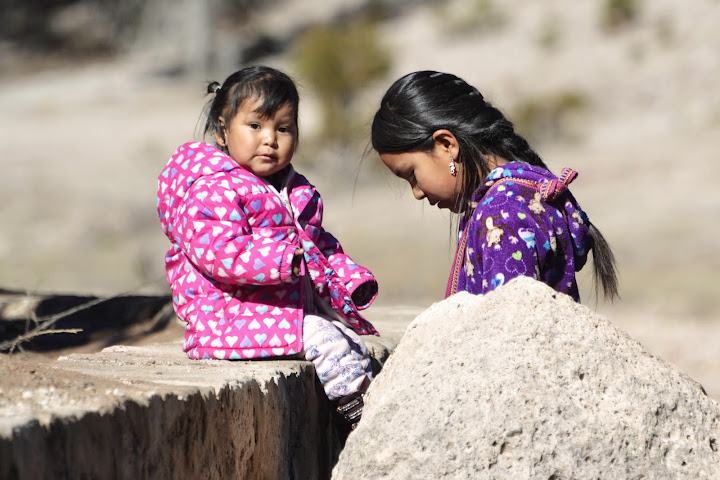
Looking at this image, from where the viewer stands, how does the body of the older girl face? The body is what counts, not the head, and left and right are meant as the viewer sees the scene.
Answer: facing to the left of the viewer

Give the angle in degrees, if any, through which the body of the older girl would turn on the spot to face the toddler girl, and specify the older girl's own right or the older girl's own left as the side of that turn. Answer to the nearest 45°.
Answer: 0° — they already face them

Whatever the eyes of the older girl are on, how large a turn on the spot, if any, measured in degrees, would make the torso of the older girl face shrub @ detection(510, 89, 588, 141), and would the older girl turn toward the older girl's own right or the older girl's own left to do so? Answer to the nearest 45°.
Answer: approximately 90° to the older girl's own right

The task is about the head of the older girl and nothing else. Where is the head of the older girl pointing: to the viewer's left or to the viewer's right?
to the viewer's left

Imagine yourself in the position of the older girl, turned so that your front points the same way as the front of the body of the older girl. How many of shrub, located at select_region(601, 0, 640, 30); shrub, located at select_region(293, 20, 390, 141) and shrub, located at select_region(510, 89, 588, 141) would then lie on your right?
3

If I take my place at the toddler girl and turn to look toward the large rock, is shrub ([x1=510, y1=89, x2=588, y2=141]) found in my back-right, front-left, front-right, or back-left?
back-left

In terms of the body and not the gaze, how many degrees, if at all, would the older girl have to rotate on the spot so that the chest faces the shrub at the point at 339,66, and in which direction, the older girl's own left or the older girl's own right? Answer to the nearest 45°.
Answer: approximately 90° to the older girl's own right

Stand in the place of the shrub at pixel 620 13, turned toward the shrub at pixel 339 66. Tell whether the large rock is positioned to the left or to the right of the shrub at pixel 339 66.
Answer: left

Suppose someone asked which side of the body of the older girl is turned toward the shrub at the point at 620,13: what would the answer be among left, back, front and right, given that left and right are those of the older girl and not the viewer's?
right
